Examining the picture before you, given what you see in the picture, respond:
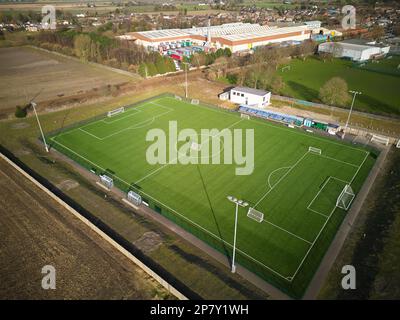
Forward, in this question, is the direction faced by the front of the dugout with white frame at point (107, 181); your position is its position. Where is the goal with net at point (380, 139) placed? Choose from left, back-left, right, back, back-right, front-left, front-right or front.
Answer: front-right

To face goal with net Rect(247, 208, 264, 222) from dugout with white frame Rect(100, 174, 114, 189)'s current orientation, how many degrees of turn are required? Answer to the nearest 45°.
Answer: approximately 90° to its right

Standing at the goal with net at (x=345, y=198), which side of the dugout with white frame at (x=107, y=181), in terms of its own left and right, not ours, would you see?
right

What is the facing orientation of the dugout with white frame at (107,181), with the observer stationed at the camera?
facing away from the viewer and to the right of the viewer
